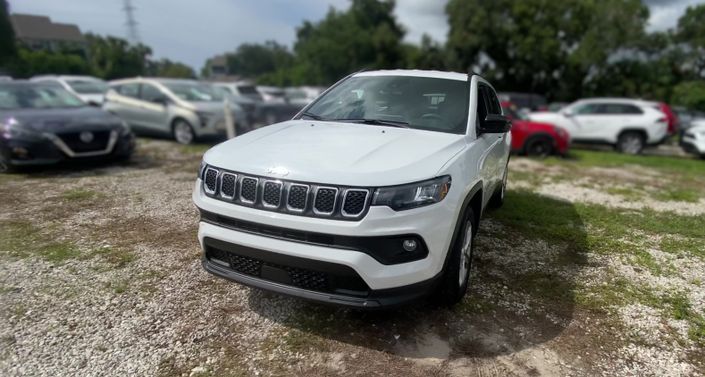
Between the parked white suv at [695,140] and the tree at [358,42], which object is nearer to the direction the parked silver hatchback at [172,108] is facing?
the parked white suv

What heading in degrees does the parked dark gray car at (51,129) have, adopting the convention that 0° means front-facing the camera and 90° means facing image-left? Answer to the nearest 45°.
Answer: approximately 315°

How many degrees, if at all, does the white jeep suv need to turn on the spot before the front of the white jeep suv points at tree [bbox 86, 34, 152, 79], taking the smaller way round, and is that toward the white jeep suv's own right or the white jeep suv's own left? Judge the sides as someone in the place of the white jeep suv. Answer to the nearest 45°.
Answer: approximately 90° to the white jeep suv's own right

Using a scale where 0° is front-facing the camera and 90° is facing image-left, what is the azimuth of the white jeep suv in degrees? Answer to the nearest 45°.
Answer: approximately 45°

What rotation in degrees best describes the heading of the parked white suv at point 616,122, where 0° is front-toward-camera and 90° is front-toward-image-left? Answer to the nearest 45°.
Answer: approximately 90°

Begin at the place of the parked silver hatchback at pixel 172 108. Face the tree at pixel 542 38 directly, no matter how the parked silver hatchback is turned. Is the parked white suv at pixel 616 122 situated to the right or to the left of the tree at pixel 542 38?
right

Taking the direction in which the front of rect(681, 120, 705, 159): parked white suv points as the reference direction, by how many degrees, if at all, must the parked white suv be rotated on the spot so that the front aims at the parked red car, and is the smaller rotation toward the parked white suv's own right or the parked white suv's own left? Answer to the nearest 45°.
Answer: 0° — it already faces it
